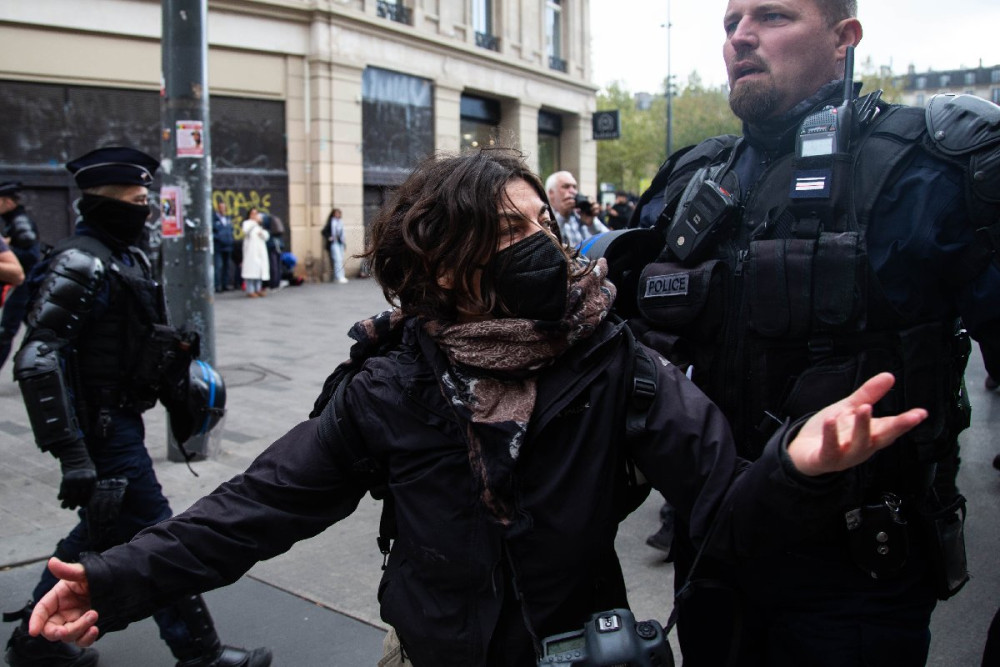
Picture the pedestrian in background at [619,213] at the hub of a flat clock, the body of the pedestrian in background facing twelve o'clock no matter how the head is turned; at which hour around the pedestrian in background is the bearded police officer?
The bearded police officer is roughly at 12 o'clock from the pedestrian in background.

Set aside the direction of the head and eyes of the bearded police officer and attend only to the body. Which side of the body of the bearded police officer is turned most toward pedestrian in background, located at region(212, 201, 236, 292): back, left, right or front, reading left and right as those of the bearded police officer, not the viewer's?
right

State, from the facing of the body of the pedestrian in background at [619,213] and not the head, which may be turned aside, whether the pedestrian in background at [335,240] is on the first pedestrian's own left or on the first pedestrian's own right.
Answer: on the first pedestrian's own right

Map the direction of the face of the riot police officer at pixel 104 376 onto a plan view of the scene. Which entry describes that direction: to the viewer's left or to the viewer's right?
to the viewer's right

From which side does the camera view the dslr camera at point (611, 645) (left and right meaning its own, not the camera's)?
front

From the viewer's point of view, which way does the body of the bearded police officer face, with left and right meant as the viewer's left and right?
facing the viewer and to the left of the viewer

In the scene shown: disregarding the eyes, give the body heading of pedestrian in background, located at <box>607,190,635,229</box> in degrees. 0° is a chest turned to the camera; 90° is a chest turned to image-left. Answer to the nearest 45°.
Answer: approximately 0°

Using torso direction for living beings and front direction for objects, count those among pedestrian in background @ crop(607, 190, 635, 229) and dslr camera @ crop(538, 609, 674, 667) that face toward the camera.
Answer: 2
